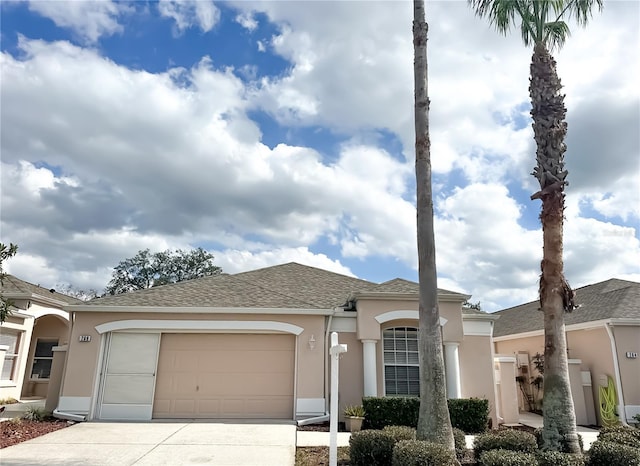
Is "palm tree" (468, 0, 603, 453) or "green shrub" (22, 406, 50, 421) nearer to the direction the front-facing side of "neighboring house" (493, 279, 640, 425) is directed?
the palm tree

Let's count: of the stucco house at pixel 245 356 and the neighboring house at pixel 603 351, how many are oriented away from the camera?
0

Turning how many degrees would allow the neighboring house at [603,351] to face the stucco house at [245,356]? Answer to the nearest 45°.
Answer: approximately 90° to its right

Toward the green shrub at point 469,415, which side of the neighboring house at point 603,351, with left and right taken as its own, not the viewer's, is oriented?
right

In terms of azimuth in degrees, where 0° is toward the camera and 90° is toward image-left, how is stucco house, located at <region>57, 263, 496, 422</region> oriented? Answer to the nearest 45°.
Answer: approximately 0°

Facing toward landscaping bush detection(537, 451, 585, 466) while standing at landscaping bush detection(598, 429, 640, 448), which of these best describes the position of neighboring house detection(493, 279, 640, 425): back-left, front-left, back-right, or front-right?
back-right

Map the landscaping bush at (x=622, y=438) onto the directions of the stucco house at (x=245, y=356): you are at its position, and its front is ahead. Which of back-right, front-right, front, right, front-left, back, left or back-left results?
front-left

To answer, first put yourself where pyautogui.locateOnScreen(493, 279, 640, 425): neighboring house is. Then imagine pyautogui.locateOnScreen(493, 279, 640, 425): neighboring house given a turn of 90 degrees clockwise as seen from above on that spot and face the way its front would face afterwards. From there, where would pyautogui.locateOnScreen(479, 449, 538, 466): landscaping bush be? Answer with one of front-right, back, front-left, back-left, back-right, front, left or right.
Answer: front-left

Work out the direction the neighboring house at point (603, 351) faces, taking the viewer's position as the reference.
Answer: facing the viewer and to the right of the viewer

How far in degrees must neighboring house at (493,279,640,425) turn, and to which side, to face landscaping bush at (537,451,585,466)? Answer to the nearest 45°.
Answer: approximately 45° to its right

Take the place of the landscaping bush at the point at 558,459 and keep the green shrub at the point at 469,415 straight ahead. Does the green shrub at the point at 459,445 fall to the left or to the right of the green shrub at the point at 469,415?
left

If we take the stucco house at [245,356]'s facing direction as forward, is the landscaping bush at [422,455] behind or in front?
in front

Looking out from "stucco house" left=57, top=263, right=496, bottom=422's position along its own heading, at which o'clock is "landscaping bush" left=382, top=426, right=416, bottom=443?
The landscaping bush is roughly at 11 o'clock from the stucco house.

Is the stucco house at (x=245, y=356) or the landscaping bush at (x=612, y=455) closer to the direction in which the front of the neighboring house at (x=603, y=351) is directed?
the landscaping bush

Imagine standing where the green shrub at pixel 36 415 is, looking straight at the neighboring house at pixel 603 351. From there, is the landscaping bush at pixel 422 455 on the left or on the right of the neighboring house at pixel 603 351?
right
